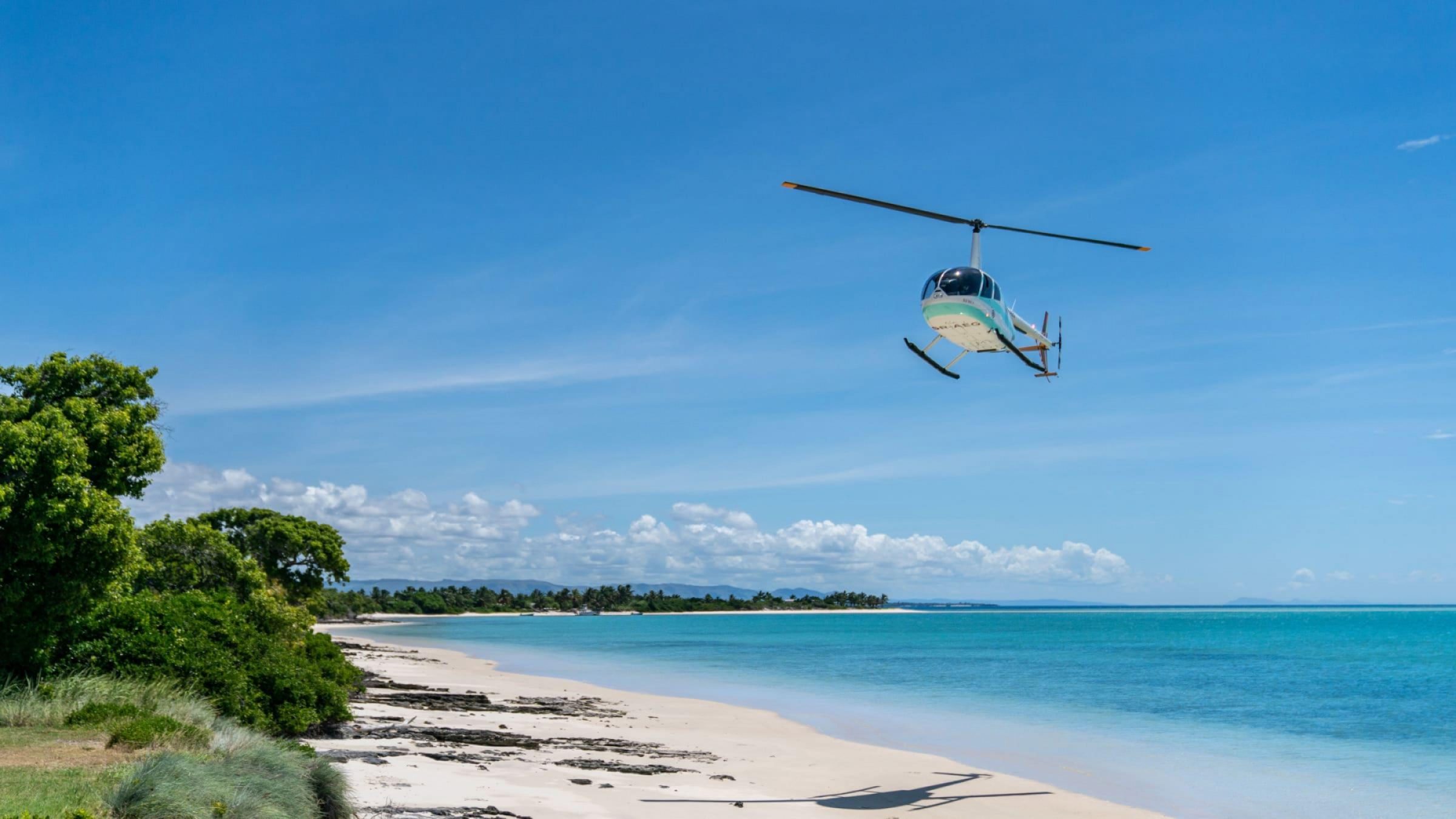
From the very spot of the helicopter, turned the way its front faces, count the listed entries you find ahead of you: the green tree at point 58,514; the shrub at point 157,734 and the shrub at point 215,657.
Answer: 3

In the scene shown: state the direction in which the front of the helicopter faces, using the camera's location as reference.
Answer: facing the viewer and to the left of the viewer

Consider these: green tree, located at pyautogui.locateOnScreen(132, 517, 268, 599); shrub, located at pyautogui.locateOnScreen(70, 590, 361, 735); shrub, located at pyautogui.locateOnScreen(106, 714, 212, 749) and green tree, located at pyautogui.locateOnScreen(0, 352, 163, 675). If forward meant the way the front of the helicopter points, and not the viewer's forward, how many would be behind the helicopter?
0

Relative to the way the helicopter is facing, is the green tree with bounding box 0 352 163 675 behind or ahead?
ahead

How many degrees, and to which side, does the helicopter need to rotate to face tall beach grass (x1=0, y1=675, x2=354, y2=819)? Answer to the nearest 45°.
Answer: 0° — it already faces it

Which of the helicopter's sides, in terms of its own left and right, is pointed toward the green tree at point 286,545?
right

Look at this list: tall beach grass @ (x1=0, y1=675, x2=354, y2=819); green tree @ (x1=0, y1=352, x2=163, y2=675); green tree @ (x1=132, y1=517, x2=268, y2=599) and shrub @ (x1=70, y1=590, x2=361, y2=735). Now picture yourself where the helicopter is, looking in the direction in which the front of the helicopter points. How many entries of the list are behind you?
0

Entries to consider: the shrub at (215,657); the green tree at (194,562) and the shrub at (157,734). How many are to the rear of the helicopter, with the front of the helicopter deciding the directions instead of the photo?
0

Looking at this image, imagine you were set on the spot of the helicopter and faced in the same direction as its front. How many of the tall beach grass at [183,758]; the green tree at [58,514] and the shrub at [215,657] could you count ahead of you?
3

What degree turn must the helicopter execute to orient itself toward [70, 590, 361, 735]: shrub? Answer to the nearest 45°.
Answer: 0° — it already faces it

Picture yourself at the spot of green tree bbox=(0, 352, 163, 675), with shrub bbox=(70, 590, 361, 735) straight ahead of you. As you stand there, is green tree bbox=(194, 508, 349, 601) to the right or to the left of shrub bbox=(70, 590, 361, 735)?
left

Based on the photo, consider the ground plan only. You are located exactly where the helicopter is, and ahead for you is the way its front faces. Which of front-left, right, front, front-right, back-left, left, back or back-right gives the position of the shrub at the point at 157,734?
front

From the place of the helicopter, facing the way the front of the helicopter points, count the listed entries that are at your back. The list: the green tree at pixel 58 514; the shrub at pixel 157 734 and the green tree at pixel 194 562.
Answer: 0

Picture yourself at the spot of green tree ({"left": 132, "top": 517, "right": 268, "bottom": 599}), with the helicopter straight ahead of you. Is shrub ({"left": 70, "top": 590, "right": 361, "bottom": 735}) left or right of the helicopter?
right

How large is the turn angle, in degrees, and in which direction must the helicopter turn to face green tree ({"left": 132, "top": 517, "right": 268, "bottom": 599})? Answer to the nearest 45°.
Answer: approximately 45° to its right

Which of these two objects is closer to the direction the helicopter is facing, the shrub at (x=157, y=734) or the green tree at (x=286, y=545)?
the shrub
